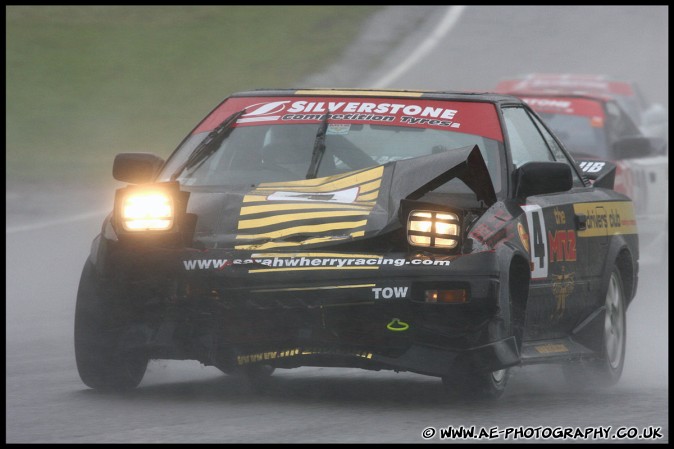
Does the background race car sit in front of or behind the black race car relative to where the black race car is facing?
behind

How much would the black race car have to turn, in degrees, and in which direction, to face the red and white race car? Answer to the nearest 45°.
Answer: approximately 180°

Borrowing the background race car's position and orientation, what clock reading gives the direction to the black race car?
The black race car is roughly at 11 o'clock from the background race car.

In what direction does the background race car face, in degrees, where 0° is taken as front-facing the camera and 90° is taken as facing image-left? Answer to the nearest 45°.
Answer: approximately 45°

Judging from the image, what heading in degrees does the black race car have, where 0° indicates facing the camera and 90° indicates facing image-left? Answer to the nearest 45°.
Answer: approximately 0°
